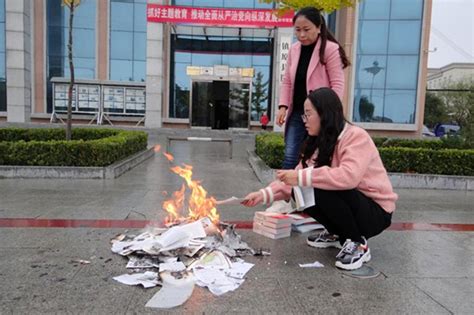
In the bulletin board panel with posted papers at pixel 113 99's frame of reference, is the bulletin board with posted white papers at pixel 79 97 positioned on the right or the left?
on its right

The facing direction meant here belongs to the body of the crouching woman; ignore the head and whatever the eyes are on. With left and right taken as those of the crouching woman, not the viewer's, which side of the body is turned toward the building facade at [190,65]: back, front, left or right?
right

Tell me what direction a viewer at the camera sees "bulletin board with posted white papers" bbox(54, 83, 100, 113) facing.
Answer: facing the viewer

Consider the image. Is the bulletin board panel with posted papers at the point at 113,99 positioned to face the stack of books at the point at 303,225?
yes

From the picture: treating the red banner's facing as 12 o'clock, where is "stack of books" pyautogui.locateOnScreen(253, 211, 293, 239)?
The stack of books is roughly at 12 o'clock from the red banner.

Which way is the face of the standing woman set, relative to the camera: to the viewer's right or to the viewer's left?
to the viewer's left

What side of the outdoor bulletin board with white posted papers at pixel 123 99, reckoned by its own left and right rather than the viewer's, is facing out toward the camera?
front

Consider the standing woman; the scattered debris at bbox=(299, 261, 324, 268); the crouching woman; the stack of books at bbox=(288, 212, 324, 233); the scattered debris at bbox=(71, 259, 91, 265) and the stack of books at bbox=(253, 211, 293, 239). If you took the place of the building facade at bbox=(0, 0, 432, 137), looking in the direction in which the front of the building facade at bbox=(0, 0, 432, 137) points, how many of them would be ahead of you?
6

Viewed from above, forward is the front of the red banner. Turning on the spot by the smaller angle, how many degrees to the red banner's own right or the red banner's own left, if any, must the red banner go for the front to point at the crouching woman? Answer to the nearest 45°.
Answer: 0° — it already faces them

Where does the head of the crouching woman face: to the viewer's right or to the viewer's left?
to the viewer's left

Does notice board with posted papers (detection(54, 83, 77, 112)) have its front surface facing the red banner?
no

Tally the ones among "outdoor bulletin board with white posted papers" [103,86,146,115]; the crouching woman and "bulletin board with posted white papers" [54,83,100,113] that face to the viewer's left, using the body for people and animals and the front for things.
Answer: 1

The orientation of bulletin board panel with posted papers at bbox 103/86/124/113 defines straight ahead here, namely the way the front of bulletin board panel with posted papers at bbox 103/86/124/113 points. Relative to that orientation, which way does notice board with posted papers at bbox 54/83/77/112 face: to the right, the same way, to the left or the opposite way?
the same way

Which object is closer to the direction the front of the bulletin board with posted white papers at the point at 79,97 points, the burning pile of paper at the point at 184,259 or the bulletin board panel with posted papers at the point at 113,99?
the burning pile of paper

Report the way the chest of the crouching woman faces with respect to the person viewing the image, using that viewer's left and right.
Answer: facing to the left of the viewer

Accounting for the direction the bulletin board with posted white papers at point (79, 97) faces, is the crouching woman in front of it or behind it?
in front

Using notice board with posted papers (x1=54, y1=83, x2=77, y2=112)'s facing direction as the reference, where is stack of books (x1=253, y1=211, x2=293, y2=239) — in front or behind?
in front
